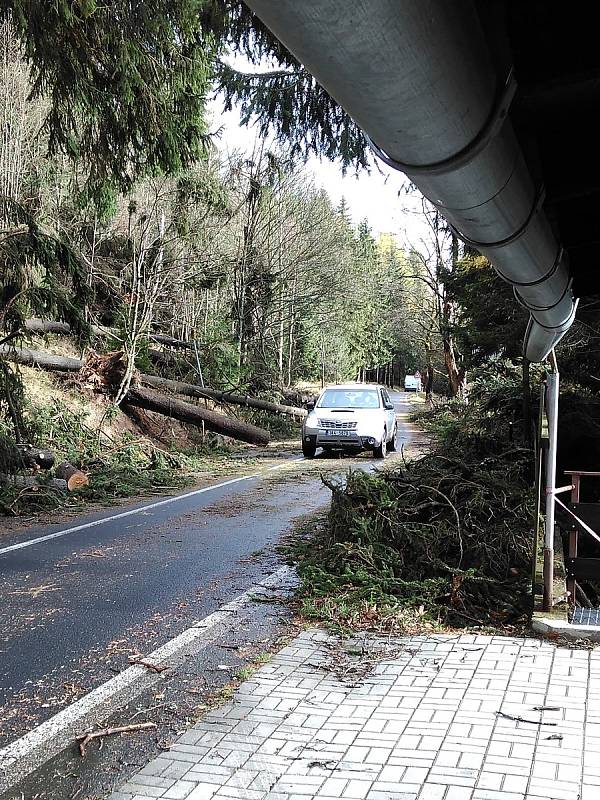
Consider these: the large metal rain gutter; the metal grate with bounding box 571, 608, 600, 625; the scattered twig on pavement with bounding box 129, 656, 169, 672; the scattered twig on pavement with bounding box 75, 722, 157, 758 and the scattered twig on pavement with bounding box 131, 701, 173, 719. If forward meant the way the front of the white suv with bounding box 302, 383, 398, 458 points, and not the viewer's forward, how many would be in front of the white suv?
5

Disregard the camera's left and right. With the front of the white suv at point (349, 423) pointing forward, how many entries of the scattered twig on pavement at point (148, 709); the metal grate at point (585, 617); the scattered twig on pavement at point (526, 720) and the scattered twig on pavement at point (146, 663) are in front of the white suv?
4

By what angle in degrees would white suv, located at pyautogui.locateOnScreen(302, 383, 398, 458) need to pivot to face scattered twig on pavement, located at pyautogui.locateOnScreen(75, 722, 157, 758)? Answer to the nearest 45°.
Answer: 0° — it already faces it

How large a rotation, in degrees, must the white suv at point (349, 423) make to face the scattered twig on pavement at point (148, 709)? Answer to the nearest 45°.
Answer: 0° — it already faces it

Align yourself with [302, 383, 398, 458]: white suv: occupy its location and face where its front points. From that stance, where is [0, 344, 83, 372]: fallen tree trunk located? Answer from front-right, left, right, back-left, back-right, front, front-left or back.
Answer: right

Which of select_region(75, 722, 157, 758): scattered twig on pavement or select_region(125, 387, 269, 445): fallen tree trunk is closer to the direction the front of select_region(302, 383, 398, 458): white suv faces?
the scattered twig on pavement

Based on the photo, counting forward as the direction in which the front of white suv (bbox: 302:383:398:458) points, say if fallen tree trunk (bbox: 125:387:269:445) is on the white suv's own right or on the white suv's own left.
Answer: on the white suv's own right

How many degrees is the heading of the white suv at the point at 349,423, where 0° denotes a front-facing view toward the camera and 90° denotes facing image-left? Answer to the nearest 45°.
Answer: approximately 0°

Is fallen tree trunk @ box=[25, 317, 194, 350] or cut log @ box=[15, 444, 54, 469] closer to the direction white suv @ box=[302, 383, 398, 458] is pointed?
the cut log

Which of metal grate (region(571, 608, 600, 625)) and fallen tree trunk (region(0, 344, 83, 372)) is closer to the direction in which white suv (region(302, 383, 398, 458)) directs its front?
the metal grate

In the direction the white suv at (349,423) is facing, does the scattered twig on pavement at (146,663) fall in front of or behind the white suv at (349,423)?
in front

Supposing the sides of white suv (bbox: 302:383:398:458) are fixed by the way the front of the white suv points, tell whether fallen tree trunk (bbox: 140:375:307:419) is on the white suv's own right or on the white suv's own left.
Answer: on the white suv's own right

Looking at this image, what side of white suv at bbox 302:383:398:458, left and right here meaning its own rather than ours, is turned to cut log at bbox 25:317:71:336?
right

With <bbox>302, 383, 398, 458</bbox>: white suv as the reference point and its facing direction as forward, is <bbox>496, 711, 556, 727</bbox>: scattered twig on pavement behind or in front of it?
in front

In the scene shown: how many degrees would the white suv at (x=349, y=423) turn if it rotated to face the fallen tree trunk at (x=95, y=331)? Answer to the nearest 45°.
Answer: approximately 90° to its right

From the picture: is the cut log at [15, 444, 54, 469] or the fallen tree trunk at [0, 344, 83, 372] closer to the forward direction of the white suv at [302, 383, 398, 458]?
the cut log
